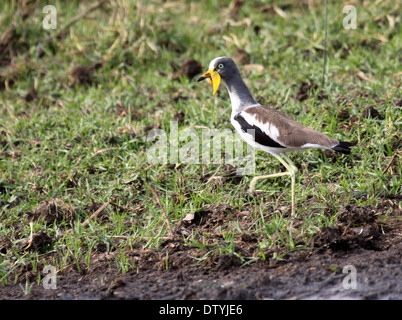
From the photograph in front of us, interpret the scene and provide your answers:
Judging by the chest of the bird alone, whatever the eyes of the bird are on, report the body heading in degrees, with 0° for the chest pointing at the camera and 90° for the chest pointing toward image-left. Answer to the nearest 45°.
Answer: approximately 90°

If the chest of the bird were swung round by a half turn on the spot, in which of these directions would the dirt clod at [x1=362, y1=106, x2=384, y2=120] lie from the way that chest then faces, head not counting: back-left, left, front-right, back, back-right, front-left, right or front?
front-left
